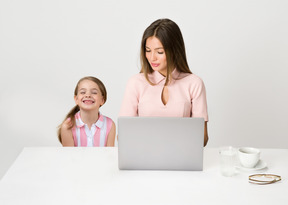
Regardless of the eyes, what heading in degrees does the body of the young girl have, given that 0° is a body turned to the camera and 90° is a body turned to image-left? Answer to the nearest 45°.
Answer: approximately 0°

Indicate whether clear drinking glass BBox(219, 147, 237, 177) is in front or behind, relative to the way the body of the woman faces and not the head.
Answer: in front

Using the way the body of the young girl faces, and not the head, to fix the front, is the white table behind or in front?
in front

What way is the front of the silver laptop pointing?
away from the camera

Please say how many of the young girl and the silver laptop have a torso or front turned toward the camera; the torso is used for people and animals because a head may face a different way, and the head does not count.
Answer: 1

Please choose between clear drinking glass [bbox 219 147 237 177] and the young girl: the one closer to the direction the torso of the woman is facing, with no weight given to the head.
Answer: the clear drinking glass

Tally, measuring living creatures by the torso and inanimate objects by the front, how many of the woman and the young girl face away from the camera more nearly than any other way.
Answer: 0

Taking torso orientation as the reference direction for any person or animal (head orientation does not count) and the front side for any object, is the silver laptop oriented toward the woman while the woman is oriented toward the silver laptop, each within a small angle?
yes

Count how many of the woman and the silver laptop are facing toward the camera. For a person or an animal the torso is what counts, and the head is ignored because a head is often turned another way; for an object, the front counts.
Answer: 1

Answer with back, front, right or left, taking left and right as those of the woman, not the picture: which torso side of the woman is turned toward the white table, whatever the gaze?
front

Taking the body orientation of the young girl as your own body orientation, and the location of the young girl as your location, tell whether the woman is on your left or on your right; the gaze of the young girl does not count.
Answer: on your left

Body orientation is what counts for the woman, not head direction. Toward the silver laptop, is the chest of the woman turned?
yes

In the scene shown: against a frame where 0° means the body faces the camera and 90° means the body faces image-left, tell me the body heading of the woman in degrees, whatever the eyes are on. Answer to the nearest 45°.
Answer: approximately 0°

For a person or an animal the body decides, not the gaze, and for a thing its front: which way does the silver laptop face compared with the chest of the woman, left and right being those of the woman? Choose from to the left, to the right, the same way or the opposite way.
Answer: the opposite way

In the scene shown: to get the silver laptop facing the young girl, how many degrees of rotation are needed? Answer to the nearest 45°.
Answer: approximately 45° to its left
